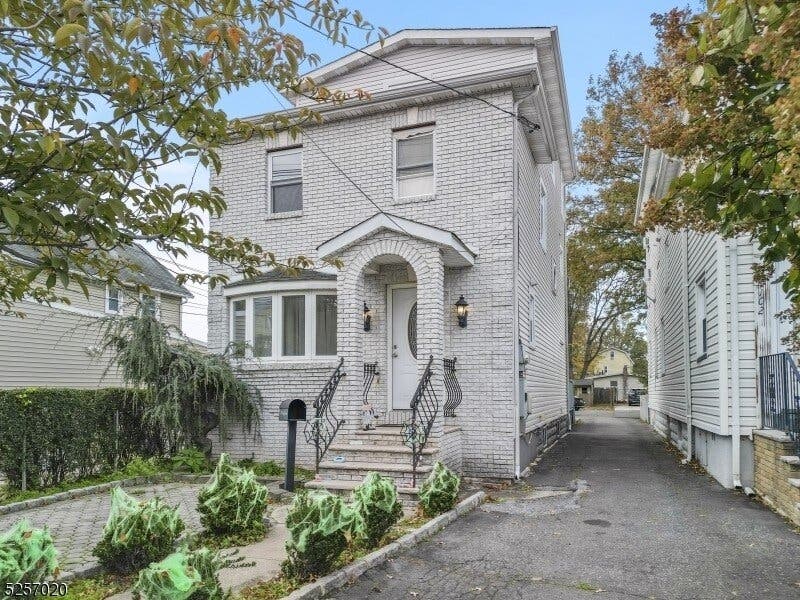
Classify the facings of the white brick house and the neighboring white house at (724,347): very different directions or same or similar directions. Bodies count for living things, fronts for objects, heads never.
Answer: same or similar directions

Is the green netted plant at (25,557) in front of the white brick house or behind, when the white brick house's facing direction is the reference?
in front

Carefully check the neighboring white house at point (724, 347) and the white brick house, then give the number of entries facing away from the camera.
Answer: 0

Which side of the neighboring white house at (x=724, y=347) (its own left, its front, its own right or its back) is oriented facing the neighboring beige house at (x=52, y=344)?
right

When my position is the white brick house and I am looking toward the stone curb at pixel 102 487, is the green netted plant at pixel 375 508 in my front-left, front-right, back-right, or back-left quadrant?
front-left

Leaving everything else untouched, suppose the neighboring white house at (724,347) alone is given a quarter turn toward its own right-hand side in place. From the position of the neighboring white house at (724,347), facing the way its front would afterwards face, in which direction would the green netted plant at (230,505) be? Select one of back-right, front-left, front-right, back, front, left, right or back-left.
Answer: front-left

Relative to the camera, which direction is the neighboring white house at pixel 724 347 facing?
toward the camera

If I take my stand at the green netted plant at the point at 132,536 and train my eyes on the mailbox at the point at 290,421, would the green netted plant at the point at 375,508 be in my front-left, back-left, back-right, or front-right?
front-right

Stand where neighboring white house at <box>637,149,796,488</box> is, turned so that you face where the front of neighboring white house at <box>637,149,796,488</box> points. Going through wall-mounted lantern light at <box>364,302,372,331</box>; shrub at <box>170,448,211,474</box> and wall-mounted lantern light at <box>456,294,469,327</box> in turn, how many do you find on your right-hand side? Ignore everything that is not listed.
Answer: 3

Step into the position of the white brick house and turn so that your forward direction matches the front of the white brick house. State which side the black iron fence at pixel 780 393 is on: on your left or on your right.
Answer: on your left

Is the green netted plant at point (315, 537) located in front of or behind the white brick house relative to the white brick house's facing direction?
in front

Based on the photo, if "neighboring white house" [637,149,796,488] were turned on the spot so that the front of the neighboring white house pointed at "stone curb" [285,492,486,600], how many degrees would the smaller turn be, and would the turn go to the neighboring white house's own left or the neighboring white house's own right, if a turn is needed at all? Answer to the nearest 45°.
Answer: approximately 45° to the neighboring white house's own right

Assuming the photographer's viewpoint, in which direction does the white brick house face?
facing the viewer and to the left of the viewer

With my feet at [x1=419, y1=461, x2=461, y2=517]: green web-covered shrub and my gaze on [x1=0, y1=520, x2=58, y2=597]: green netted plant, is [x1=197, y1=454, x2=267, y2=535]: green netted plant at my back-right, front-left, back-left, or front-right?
front-right

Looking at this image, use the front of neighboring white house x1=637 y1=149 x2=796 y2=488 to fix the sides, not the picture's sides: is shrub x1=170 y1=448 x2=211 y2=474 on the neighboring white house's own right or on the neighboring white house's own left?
on the neighboring white house's own right

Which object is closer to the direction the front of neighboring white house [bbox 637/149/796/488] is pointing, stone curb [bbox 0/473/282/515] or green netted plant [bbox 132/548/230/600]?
the green netted plant

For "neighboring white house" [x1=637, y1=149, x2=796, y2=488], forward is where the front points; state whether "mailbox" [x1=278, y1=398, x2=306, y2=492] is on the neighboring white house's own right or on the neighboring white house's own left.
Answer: on the neighboring white house's own right

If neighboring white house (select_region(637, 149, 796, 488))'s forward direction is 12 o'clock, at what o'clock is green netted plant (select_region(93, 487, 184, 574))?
The green netted plant is roughly at 1 o'clock from the neighboring white house.

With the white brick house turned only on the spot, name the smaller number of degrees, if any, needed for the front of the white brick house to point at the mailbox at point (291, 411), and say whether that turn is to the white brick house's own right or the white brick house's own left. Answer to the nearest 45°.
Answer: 0° — it already faces it
